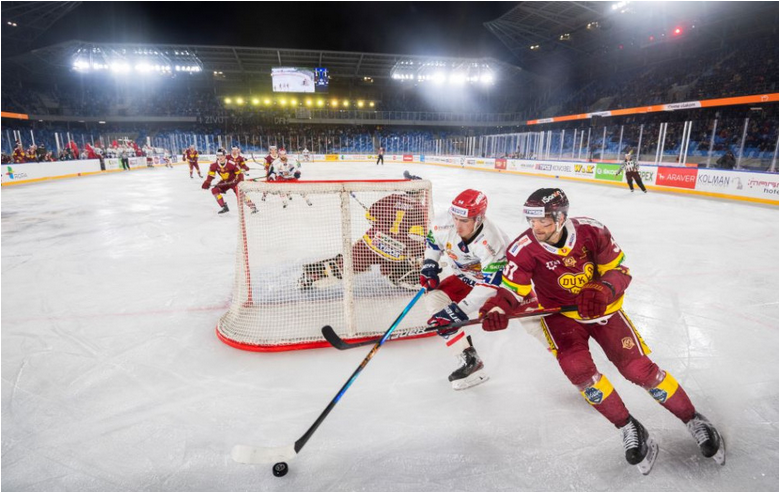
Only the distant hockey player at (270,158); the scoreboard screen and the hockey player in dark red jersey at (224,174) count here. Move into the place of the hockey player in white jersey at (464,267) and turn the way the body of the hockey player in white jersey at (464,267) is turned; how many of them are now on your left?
0

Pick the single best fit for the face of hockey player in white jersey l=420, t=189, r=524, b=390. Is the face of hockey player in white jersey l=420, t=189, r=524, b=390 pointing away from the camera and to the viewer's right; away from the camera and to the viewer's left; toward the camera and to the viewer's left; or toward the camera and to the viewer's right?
toward the camera and to the viewer's left

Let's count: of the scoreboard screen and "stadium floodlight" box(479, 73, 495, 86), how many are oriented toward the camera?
2

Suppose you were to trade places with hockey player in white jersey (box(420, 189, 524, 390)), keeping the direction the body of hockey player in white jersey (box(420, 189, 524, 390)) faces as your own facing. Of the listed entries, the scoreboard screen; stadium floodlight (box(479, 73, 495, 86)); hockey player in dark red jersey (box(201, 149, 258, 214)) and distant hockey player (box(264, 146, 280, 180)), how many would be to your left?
0

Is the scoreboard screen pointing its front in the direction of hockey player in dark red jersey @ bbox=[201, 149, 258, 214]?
yes

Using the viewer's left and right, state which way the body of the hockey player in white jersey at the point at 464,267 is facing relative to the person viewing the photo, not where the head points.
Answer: facing the viewer and to the left of the viewer

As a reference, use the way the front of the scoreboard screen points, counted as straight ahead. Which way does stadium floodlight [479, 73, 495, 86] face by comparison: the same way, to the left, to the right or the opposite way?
the same way

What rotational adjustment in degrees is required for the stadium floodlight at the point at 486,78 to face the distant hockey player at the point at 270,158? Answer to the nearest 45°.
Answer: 0° — it already faces them

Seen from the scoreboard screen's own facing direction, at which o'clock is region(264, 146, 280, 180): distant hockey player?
The distant hockey player is roughly at 12 o'clock from the scoreboard screen.

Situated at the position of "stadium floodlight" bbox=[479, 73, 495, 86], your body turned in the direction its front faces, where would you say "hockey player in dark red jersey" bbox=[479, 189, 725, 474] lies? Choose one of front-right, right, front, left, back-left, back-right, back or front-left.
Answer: front

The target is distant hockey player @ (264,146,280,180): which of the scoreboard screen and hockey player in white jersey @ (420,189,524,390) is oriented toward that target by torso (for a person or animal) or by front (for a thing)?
the scoreboard screen

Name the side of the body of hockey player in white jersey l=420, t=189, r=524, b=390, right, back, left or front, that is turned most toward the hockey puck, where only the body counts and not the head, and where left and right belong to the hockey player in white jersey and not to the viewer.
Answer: front

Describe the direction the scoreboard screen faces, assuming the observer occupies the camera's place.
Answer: facing the viewer

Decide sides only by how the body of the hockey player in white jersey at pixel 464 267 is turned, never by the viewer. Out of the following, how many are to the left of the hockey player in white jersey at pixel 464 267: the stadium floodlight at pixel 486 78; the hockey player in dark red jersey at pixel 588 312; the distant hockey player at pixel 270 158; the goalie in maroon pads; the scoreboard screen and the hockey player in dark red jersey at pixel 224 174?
1

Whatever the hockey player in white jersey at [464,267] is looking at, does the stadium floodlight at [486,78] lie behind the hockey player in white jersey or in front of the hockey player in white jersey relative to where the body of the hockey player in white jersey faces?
behind

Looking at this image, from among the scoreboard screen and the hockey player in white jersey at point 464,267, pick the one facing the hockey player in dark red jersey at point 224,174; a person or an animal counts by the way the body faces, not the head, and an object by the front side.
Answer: the scoreboard screen

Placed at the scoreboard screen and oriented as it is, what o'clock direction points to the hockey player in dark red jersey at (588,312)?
The hockey player in dark red jersey is roughly at 12 o'clock from the scoreboard screen.

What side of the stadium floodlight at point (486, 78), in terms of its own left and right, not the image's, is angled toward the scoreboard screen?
right

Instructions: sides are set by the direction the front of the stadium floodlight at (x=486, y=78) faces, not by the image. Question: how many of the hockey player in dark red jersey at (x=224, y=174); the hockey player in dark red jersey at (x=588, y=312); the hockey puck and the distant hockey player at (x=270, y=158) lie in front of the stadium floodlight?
4

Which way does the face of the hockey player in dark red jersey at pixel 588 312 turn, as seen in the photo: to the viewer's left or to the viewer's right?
to the viewer's left
